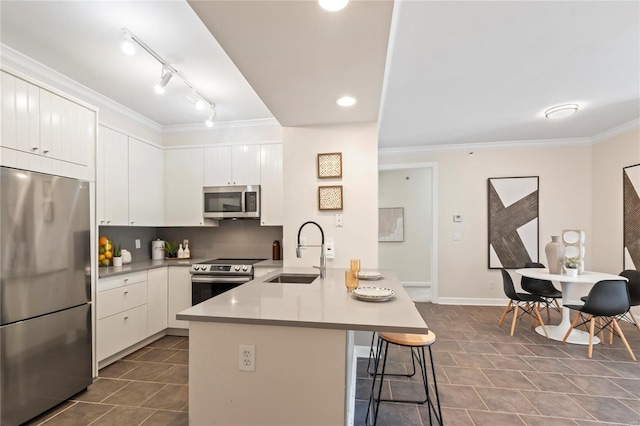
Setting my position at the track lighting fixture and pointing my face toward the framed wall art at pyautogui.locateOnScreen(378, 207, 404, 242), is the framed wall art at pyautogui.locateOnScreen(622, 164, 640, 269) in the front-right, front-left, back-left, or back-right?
front-right

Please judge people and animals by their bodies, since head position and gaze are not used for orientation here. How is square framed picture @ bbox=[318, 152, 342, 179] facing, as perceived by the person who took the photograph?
facing the viewer

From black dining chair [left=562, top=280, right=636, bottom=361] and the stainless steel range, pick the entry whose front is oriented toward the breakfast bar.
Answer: the stainless steel range

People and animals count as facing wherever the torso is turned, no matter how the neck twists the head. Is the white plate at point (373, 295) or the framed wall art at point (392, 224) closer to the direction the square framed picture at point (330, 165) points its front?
the white plate

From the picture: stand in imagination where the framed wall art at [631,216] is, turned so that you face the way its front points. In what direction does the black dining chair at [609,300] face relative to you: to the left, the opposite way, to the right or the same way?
to the right

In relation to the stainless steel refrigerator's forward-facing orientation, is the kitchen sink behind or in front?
in front

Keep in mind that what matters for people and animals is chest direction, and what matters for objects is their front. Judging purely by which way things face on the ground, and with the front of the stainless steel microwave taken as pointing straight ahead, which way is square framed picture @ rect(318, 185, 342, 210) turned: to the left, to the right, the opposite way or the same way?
the same way

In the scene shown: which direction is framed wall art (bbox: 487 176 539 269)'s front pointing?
toward the camera

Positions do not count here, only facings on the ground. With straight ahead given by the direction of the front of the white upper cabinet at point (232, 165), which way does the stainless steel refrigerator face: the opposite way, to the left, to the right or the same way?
to the left

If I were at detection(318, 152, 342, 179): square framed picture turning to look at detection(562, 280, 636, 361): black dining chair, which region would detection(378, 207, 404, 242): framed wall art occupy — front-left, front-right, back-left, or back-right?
front-left

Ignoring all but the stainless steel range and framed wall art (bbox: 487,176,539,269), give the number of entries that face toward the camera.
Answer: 2

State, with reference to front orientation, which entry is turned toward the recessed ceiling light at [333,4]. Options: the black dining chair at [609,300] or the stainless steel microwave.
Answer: the stainless steel microwave

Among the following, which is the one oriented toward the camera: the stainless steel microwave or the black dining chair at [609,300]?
the stainless steel microwave

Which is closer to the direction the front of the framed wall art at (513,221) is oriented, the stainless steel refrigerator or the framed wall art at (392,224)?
the stainless steel refrigerator

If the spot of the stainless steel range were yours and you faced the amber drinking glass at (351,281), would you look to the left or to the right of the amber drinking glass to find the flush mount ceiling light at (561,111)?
left

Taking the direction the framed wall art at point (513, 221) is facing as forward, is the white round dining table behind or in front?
in front

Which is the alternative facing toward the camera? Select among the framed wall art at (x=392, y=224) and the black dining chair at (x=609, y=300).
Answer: the framed wall art

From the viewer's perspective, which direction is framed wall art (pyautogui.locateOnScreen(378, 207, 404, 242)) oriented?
toward the camera
